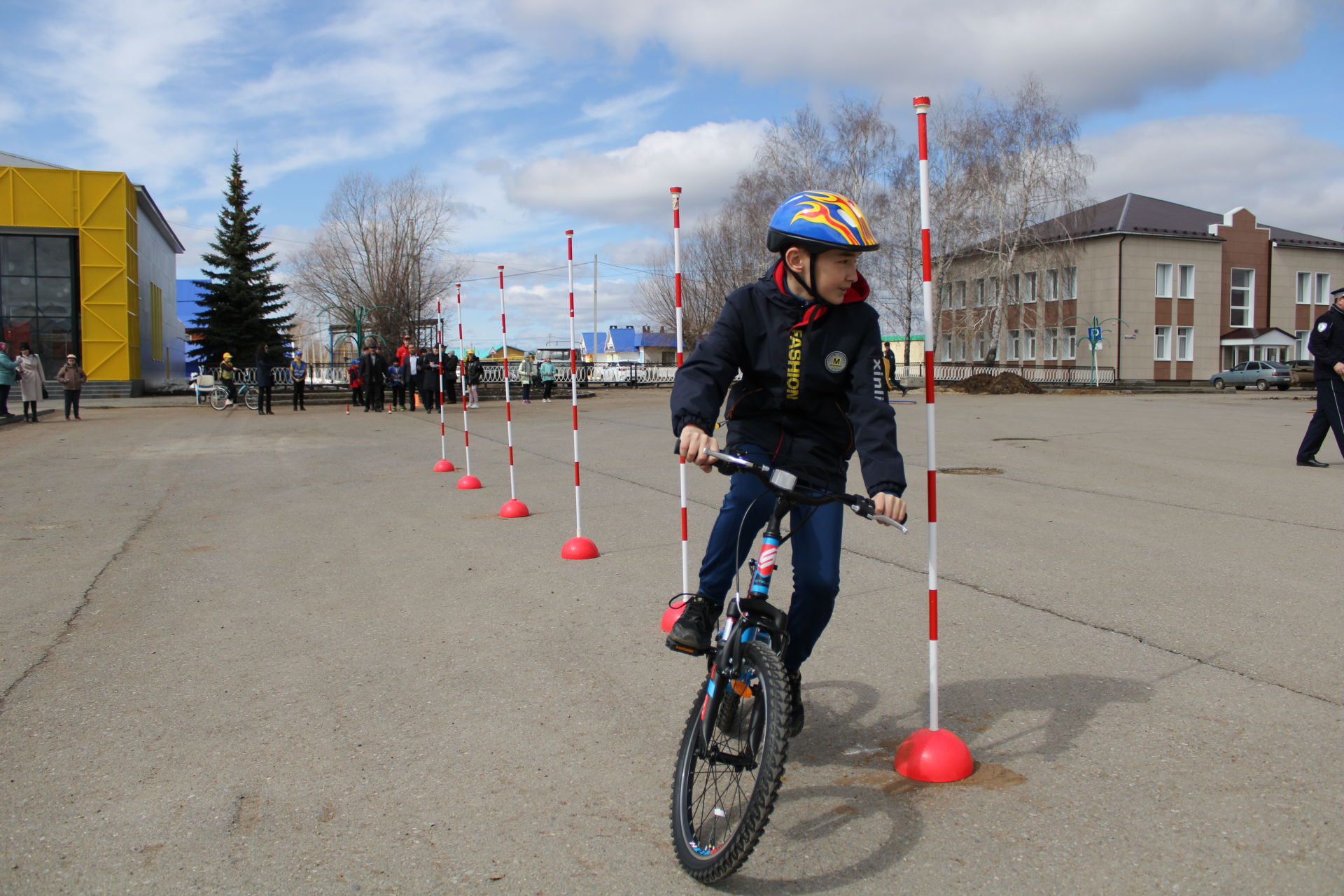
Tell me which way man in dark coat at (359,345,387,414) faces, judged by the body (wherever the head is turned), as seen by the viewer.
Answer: toward the camera

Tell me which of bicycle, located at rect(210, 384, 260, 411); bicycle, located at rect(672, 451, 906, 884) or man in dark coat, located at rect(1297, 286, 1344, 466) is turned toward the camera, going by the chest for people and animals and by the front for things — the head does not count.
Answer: bicycle, located at rect(672, 451, 906, 884)

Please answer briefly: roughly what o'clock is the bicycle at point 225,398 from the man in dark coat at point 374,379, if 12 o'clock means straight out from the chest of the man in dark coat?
The bicycle is roughly at 4 o'clock from the man in dark coat.

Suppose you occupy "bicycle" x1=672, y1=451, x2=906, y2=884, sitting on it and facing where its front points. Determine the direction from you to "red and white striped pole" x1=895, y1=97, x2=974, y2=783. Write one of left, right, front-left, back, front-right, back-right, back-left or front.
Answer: back-left

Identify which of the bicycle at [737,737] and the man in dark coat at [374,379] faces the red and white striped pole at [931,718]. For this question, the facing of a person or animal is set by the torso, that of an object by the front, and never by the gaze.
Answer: the man in dark coat

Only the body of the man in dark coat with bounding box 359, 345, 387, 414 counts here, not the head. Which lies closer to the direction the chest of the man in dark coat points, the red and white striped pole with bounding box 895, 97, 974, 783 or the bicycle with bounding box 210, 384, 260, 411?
the red and white striped pole

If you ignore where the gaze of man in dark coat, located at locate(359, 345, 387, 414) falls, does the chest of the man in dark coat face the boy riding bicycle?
yes

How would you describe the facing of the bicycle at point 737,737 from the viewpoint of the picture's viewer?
facing the viewer

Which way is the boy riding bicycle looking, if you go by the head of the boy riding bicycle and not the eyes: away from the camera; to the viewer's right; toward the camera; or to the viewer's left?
to the viewer's right
